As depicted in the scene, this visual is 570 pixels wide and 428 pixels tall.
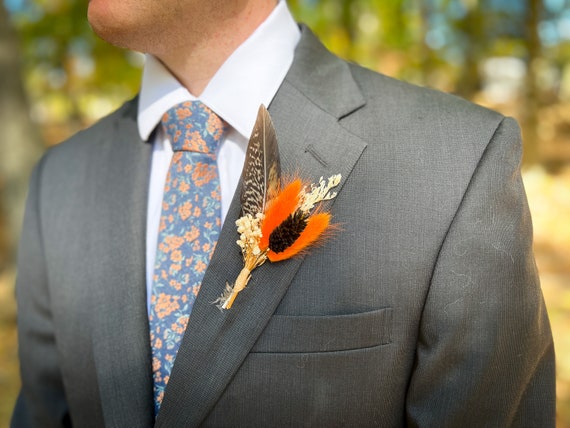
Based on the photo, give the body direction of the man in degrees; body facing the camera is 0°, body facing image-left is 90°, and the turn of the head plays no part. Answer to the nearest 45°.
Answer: approximately 45°
